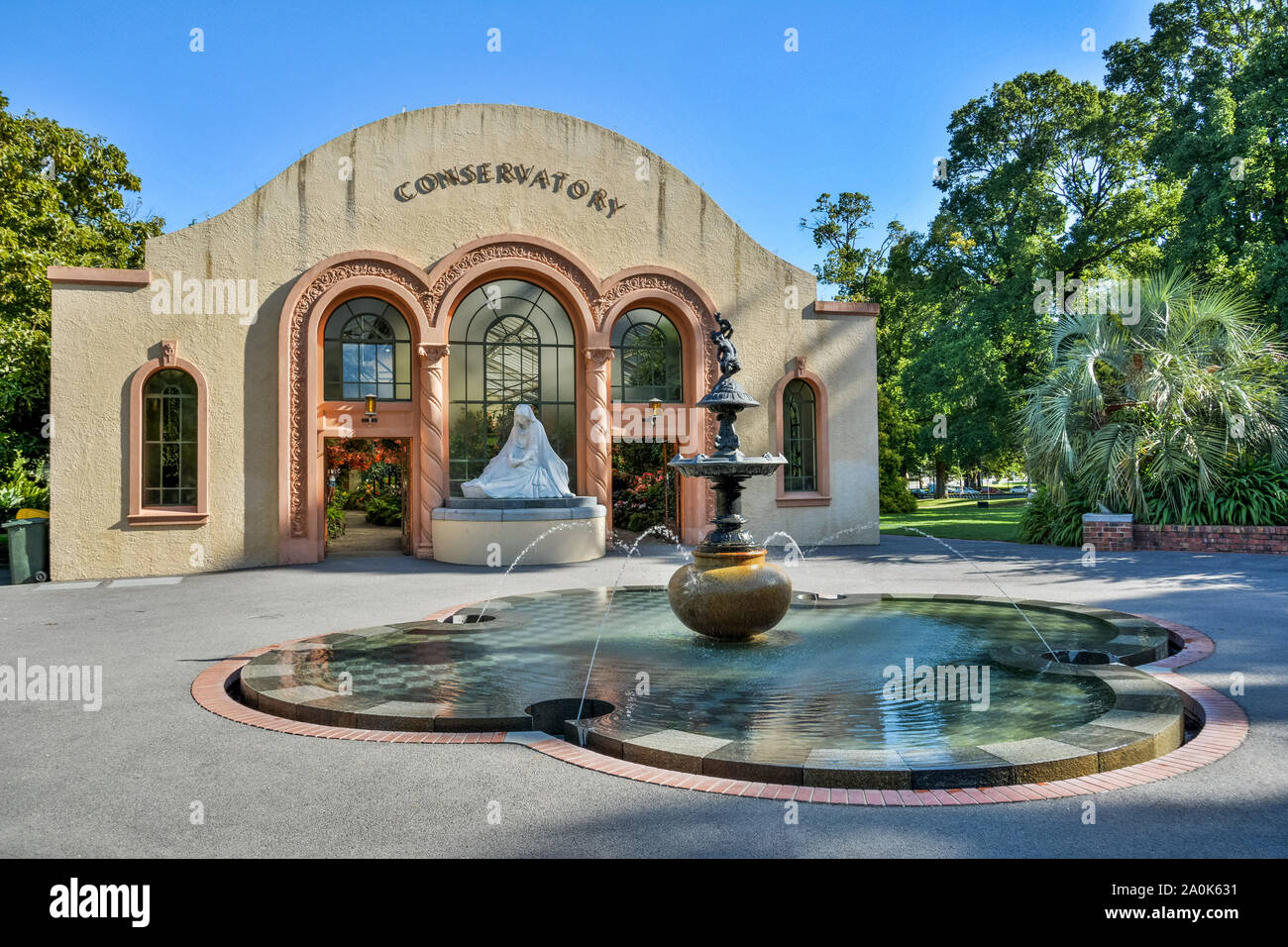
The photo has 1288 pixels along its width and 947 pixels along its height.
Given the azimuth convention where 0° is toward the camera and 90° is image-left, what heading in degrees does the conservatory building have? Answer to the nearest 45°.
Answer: approximately 0°

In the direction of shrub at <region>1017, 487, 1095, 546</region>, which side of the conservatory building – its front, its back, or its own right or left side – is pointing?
left

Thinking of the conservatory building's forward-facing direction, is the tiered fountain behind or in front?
in front

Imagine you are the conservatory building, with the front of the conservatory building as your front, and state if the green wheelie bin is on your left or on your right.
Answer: on your right

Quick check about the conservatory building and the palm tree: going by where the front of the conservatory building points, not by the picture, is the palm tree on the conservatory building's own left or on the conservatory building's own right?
on the conservatory building's own left

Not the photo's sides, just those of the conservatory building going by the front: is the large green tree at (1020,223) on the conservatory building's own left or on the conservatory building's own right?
on the conservatory building's own left

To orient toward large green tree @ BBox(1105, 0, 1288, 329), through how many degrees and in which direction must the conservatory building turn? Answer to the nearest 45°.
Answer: approximately 90° to its left

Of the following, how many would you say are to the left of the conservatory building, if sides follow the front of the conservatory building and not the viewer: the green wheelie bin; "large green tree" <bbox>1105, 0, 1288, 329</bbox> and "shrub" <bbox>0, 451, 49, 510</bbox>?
1

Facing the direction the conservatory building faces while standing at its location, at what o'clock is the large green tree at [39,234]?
The large green tree is roughly at 4 o'clock from the conservatory building.

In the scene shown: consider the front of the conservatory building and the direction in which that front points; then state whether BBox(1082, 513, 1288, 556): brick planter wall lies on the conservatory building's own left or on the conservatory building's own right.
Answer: on the conservatory building's own left

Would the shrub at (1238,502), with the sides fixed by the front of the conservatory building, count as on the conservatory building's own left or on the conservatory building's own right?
on the conservatory building's own left

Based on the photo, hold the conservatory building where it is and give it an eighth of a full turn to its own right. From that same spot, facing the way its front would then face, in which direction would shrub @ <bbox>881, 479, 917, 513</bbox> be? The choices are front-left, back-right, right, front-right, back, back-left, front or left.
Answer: back

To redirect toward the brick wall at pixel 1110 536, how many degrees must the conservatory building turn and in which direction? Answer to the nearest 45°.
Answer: approximately 90° to its left
